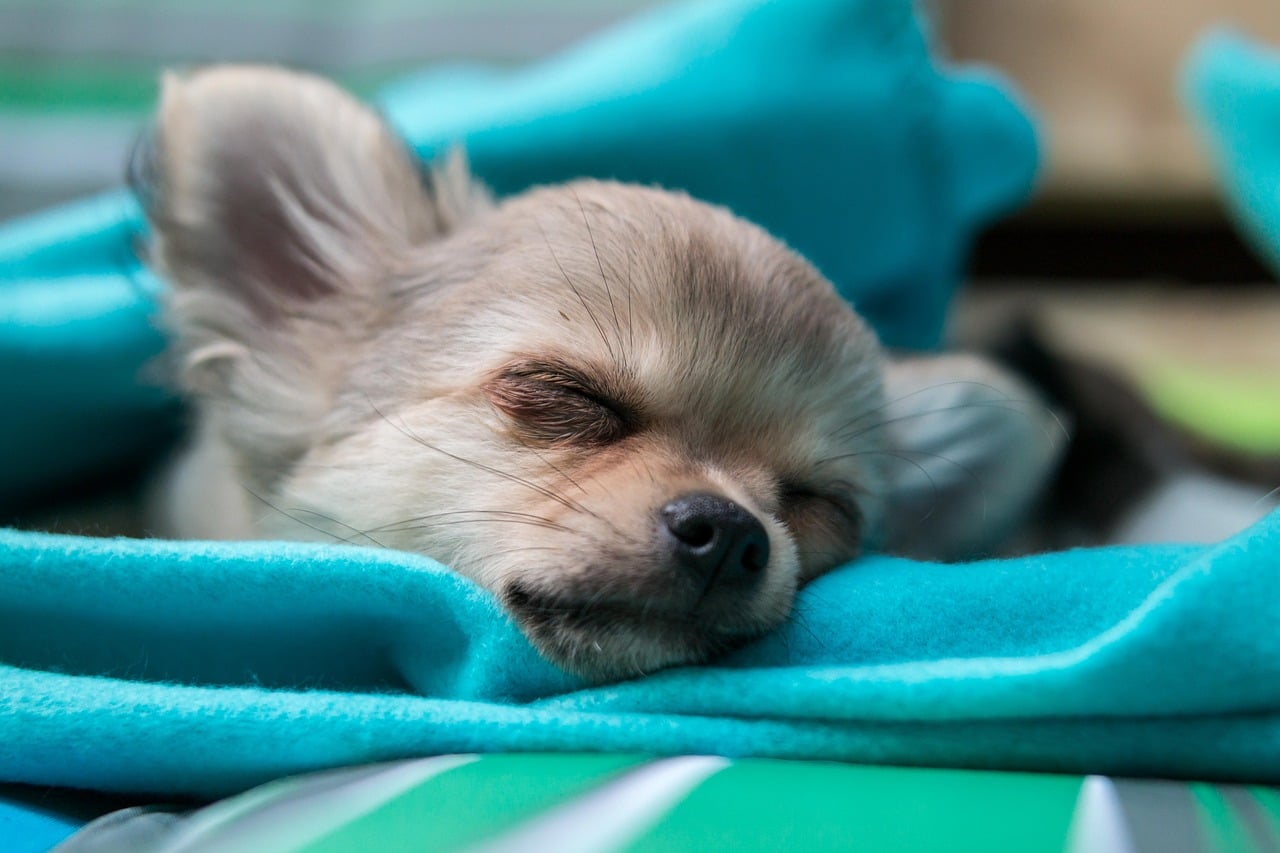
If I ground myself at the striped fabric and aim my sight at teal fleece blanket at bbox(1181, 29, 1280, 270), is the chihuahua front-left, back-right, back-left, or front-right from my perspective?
front-left

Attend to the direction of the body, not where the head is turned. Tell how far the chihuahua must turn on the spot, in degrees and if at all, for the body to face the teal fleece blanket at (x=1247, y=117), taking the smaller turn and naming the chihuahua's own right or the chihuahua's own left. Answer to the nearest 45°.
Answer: approximately 90° to the chihuahua's own left

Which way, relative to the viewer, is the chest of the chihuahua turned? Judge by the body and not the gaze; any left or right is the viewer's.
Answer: facing the viewer and to the right of the viewer

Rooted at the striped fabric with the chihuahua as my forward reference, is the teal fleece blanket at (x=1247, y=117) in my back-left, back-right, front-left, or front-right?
front-right

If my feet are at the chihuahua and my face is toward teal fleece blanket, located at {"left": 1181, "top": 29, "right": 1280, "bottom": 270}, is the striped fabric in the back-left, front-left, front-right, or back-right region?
back-right
